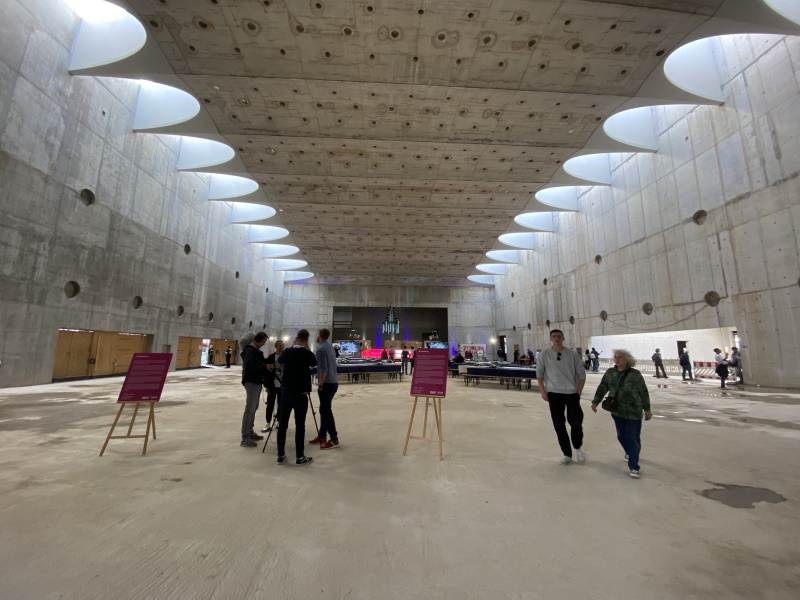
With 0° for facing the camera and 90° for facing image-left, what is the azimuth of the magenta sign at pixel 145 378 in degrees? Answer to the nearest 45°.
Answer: approximately 0°

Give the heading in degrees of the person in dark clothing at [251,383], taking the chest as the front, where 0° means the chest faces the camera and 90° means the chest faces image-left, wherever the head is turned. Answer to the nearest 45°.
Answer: approximately 270°

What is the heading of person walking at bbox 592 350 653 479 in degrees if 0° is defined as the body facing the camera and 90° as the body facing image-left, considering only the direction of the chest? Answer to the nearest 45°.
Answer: approximately 45°

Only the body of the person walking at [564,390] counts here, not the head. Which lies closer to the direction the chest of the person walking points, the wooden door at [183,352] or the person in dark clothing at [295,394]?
the person in dark clothing

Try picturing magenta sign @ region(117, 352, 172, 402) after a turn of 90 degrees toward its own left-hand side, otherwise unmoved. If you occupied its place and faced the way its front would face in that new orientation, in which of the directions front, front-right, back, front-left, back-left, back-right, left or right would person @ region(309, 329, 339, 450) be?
front-right

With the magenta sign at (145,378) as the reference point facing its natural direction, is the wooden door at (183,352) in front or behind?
behind

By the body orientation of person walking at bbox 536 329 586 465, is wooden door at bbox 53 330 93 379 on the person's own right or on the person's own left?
on the person's own right

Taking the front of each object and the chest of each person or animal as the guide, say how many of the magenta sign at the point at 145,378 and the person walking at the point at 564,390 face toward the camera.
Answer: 2

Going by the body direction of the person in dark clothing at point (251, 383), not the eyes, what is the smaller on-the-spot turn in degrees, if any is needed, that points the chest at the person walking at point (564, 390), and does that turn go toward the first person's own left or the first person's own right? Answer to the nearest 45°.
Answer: approximately 45° to the first person's own right

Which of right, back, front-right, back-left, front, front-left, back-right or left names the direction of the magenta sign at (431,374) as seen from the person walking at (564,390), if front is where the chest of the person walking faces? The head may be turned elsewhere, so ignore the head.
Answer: right

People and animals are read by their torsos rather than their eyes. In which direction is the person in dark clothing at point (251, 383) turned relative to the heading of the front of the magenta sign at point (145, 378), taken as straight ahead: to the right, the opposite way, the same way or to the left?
to the left

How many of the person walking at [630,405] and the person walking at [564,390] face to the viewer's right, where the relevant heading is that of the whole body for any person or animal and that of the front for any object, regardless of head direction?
0

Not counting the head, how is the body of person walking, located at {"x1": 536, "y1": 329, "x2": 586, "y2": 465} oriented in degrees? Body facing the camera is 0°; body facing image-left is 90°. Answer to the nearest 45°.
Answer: approximately 0°

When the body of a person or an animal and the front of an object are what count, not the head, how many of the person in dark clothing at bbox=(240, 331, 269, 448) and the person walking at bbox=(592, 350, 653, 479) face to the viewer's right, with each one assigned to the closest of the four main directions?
1

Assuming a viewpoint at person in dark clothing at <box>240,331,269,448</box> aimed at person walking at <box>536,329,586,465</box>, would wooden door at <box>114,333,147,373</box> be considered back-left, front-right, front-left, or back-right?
back-left
